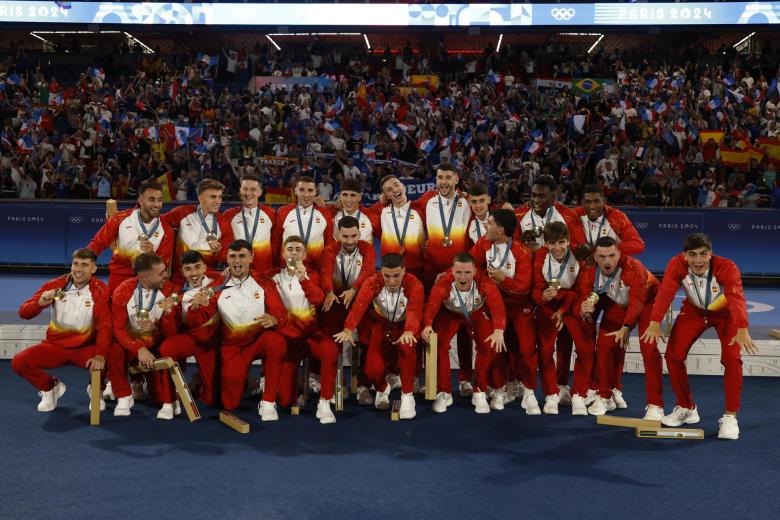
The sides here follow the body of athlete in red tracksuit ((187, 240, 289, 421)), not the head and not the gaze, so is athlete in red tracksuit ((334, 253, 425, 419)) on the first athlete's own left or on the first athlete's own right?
on the first athlete's own left

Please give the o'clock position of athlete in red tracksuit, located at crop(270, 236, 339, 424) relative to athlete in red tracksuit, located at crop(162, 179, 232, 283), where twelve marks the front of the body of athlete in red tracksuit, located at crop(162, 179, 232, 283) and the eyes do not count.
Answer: athlete in red tracksuit, located at crop(270, 236, 339, 424) is roughly at 12 o'clock from athlete in red tracksuit, located at crop(162, 179, 232, 283).

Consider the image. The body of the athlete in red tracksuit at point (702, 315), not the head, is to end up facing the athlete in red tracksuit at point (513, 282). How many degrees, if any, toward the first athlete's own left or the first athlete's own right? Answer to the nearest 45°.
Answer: approximately 90° to the first athlete's own right

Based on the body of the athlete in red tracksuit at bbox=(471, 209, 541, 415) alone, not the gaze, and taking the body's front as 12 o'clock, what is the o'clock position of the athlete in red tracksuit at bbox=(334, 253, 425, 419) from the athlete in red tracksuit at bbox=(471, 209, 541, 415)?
the athlete in red tracksuit at bbox=(334, 253, 425, 419) is roughly at 1 o'clock from the athlete in red tracksuit at bbox=(471, 209, 541, 415).

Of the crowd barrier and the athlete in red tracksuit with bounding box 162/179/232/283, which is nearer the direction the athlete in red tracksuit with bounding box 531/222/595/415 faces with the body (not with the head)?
the athlete in red tracksuit

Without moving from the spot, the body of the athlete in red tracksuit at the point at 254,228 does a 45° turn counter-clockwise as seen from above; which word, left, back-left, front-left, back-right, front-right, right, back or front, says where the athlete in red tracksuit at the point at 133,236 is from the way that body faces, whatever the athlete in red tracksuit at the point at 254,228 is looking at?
back-right

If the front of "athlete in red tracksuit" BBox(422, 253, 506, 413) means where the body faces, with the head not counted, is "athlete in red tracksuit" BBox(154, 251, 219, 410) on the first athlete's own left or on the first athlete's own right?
on the first athlete's own right

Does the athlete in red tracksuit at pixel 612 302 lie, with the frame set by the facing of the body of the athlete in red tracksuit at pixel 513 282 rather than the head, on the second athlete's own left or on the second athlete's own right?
on the second athlete's own left

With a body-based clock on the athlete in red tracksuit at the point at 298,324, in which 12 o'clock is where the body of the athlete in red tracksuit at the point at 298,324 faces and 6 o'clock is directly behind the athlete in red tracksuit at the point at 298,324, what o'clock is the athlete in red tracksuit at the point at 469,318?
the athlete in red tracksuit at the point at 469,318 is roughly at 9 o'clock from the athlete in red tracksuit at the point at 298,324.

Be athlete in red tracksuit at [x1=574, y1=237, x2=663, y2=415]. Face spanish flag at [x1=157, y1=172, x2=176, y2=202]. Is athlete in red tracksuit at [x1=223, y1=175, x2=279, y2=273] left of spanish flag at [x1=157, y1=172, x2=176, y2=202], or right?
left

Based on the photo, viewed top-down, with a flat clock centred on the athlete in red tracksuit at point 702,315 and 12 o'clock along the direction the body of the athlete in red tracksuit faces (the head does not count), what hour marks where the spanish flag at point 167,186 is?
The spanish flag is roughly at 4 o'clock from the athlete in red tracksuit.

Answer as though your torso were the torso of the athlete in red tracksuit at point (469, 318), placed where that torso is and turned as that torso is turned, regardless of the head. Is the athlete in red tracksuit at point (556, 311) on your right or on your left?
on your left

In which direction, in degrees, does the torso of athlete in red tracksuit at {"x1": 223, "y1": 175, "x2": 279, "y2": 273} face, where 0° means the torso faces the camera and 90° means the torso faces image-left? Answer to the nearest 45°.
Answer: approximately 0°
